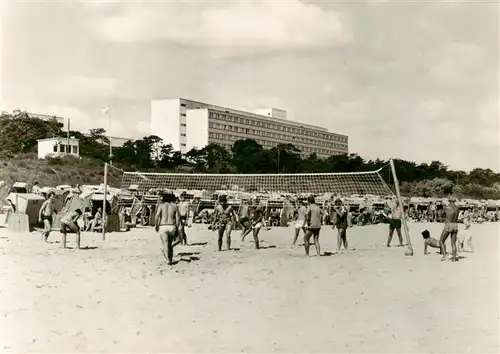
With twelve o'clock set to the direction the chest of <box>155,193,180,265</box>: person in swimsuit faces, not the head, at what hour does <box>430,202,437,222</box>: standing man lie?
The standing man is roughly at 1 o'clock from the person in swimsuit.

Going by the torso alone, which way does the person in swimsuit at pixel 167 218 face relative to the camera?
away from the camera
